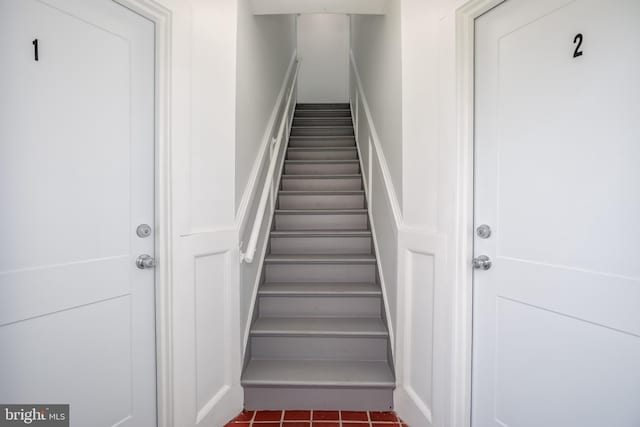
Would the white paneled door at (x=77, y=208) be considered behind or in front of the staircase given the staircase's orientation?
in front

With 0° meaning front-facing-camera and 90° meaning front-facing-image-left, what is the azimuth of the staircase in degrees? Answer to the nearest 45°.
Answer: approximately 0°

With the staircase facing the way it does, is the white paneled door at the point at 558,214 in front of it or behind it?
in front
